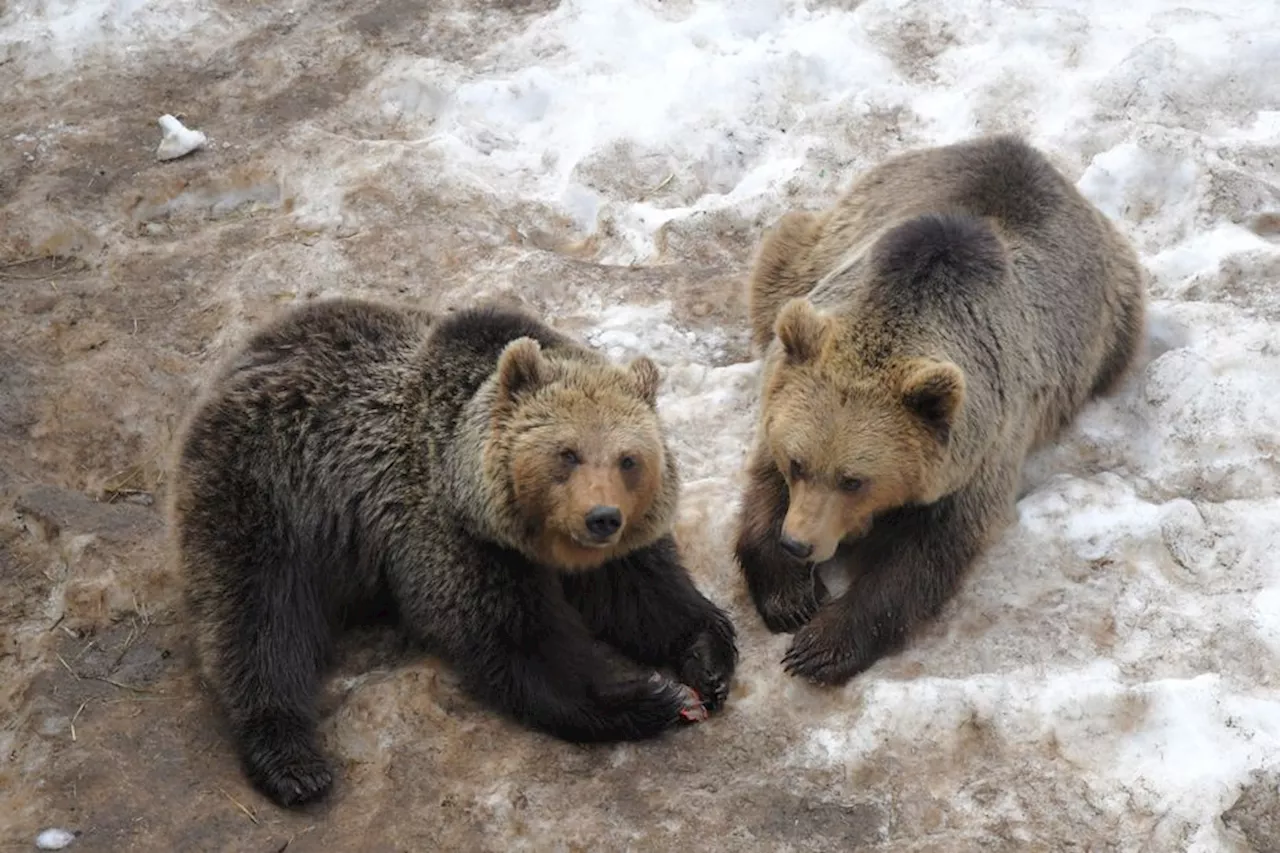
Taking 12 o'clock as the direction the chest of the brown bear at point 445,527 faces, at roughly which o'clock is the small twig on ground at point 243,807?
The small twig on ground is roughly at 3 o'clock from the brown bear.

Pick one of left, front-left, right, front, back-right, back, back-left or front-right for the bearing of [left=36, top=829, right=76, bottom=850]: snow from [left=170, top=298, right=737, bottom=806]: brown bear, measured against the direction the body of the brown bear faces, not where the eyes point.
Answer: right

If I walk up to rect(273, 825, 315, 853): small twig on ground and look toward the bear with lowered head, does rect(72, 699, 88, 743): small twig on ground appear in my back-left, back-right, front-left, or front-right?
back-left

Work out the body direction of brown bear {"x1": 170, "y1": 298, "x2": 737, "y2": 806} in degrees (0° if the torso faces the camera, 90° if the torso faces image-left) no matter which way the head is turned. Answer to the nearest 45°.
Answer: approximately 315°

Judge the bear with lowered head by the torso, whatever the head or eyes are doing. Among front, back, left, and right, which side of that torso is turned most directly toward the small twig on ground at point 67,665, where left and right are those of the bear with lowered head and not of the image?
front

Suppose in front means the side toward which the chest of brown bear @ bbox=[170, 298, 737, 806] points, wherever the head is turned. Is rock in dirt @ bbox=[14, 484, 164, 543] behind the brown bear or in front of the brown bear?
behind

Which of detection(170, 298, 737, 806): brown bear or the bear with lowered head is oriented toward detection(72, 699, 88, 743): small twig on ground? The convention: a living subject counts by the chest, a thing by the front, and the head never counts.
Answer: the bear with lowered head

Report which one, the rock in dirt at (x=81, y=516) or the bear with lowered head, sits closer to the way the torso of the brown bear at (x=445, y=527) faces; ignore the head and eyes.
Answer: the bear with lowered head

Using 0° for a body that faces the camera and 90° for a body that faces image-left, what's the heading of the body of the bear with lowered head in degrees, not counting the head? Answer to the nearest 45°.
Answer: approximately 45°

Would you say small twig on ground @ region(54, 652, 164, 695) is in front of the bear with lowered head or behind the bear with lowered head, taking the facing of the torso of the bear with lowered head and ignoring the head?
in front

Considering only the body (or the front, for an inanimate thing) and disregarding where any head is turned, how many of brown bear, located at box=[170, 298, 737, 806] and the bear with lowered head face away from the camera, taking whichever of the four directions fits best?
0

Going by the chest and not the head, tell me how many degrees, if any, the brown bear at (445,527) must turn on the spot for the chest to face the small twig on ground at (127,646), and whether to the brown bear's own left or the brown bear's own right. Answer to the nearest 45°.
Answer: approximately 135° to the brown bear's own right

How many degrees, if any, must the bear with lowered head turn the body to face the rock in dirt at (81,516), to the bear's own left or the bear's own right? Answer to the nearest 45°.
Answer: approximately 45° to the bear's own right

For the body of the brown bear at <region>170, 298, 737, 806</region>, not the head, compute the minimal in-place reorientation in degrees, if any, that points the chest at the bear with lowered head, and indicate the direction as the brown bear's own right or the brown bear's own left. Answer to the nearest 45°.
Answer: approximately 45° to the brown bear's own left
